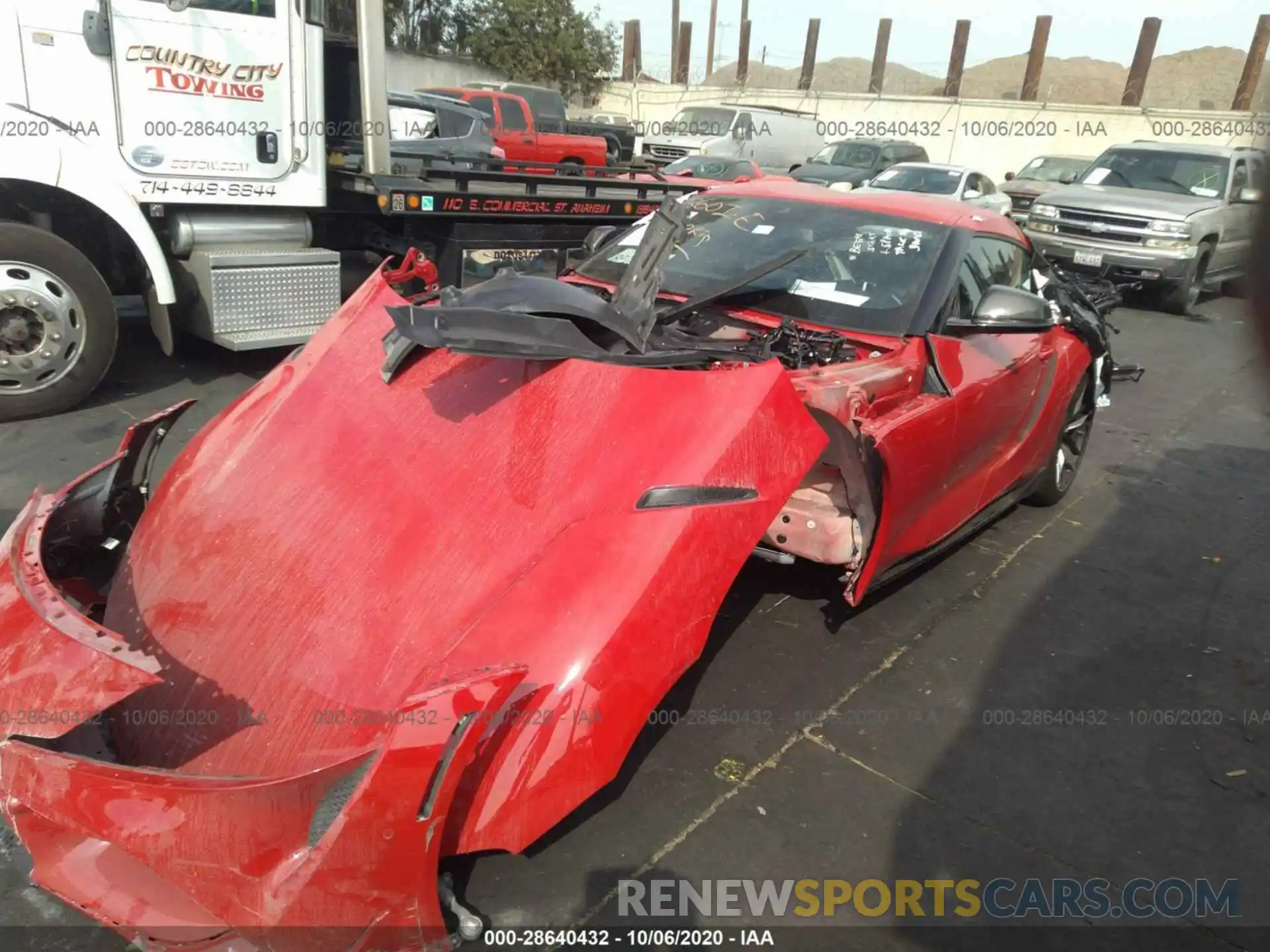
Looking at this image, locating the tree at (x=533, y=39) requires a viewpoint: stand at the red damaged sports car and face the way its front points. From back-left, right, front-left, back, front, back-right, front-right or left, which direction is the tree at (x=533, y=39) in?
back-right

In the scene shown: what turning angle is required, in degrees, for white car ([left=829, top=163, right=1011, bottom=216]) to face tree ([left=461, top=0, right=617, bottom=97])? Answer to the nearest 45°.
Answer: approximately 90° to its right

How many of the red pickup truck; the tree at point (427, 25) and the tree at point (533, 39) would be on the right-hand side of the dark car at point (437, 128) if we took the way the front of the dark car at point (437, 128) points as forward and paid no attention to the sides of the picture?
3

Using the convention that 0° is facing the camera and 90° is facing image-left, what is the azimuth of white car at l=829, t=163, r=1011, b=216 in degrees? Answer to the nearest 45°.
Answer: approximately 45°

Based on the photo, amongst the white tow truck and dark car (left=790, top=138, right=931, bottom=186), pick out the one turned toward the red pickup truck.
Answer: the dark car

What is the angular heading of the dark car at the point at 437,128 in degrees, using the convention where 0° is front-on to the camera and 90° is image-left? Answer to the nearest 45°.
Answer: approximately 90°

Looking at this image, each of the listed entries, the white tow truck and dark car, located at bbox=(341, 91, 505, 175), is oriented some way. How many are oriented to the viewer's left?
2

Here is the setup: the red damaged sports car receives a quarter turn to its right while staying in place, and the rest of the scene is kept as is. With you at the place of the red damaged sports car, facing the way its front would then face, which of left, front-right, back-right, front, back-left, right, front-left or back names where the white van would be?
front-right

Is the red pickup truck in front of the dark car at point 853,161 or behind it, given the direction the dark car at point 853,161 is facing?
in front

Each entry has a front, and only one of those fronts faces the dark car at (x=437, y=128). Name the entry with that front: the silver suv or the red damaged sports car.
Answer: the silver suv

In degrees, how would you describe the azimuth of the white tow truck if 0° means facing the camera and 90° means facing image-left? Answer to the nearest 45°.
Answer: approximately 90°

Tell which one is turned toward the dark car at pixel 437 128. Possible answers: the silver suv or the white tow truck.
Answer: the silver suv
